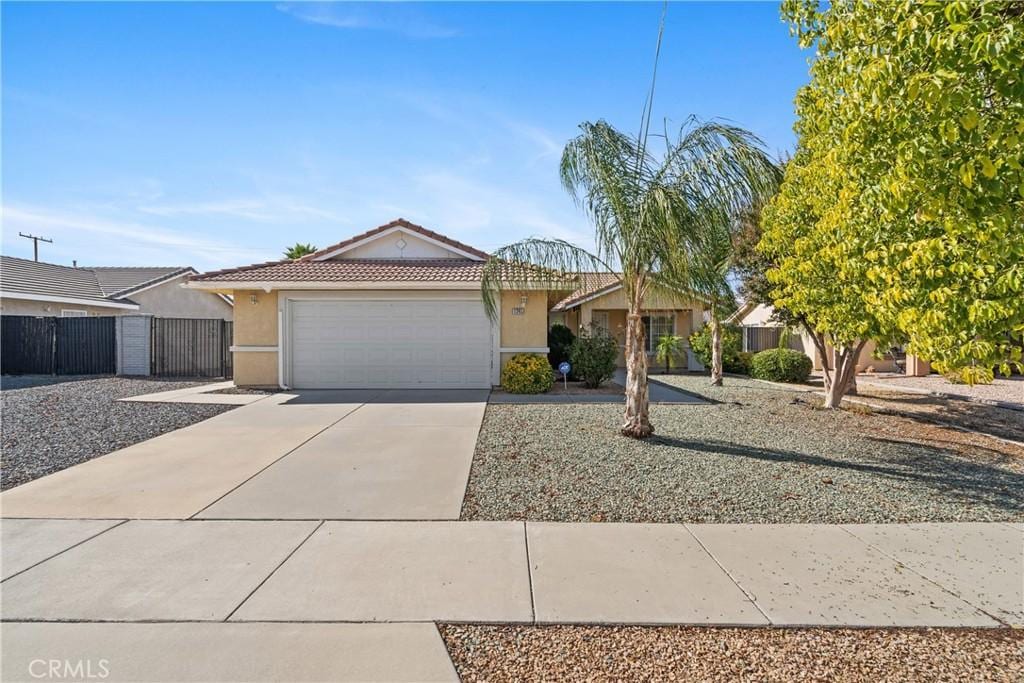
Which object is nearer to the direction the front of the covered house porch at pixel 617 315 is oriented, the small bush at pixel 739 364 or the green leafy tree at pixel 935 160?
the green leafy tree

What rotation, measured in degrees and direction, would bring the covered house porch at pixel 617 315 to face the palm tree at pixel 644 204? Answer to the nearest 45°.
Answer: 0° — it already faces it

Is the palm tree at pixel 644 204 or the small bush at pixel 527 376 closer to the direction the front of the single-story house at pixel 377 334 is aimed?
the palm tree

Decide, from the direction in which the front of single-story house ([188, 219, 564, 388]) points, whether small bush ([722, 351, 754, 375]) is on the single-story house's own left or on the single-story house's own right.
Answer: on the single-story house's own left

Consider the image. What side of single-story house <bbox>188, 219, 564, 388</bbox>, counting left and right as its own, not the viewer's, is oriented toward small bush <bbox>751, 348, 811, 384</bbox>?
left

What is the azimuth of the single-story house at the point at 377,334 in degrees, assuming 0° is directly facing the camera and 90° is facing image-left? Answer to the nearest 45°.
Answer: approximately 0°

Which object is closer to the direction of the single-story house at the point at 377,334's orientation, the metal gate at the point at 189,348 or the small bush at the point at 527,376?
the small bush

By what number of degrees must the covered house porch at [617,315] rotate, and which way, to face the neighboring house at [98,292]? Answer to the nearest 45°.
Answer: approximately 90° to its right

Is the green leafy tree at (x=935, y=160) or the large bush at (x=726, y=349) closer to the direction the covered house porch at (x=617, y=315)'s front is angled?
the green leafy tree

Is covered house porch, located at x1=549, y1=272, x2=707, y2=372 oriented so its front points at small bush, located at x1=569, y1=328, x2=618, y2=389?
yes

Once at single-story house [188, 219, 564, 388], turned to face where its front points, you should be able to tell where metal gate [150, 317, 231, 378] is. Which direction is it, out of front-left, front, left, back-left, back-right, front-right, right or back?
back-right
